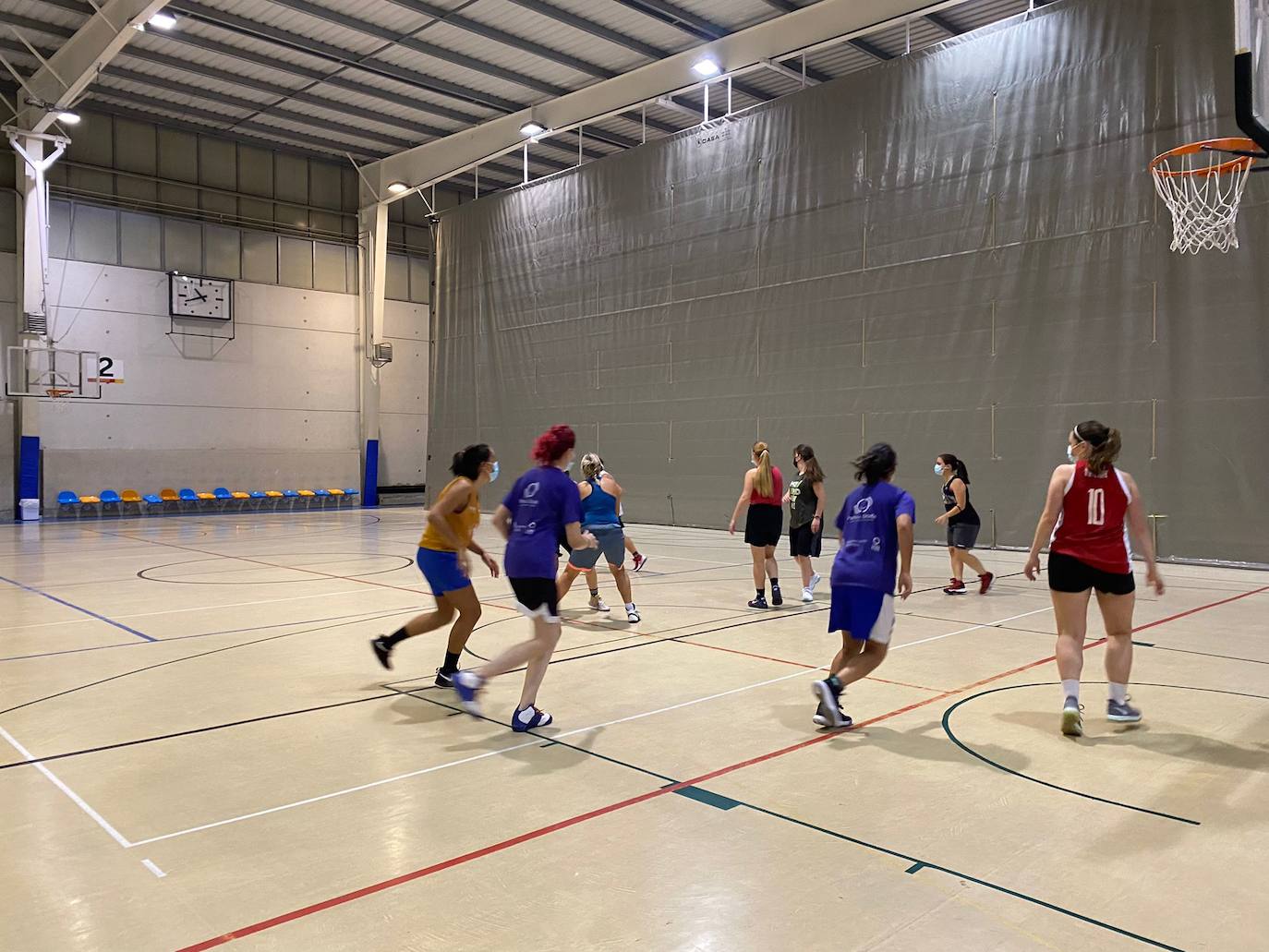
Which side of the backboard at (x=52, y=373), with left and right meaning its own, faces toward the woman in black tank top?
front

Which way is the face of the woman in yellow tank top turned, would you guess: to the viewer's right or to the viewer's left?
to the viewer's right

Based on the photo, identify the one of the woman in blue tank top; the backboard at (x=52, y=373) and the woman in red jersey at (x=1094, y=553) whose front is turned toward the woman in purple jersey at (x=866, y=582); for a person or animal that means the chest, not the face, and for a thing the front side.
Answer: the backboard

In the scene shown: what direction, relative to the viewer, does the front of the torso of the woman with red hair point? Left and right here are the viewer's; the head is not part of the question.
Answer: facing away from the viewer and to the right of the viewer

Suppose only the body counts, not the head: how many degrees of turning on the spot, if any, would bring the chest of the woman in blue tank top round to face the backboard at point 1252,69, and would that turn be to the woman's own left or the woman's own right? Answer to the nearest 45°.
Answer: approximately 135° to the woman's own right

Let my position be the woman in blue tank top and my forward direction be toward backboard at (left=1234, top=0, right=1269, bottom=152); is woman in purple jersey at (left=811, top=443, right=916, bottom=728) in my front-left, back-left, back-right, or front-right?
front-right

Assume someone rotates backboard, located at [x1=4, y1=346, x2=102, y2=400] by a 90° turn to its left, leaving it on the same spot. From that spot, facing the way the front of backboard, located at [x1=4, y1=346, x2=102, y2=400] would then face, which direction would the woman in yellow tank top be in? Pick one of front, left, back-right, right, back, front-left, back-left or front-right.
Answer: right

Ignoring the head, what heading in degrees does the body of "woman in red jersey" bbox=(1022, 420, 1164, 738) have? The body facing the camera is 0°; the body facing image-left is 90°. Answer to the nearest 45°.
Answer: approximately 180°

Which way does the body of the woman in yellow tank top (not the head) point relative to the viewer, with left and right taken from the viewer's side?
facing to the right of the viewer

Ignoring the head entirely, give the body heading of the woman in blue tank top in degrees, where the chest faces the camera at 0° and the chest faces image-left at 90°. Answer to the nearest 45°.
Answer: approximately 180°

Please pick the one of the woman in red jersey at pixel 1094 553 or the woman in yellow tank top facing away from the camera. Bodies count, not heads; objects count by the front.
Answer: the woman in red jersey

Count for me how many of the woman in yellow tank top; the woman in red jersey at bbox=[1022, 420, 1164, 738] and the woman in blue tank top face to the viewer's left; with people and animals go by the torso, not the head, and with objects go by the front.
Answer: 0

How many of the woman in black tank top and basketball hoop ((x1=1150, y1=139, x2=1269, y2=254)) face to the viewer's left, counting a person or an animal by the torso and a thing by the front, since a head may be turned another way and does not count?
2

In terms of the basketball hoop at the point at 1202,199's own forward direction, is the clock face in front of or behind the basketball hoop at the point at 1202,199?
in front

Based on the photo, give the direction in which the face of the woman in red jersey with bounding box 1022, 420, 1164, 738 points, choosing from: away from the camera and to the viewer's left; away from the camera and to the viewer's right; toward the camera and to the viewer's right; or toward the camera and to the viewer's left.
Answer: away from the camera and to the viewer's left

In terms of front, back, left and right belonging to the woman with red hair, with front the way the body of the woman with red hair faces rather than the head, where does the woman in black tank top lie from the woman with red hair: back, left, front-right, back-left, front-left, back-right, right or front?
front

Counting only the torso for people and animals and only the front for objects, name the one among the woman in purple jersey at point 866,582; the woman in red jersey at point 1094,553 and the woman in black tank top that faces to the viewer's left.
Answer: the woman in black tank top

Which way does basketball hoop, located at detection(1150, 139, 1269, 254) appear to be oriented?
to the viewer's left

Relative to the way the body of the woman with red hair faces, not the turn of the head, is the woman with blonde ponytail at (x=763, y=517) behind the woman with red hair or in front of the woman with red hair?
in front
